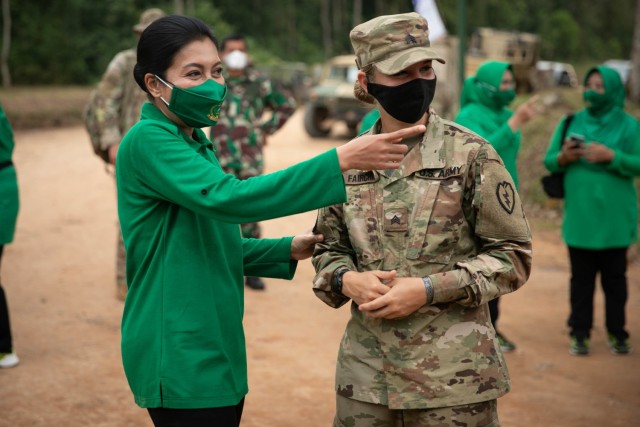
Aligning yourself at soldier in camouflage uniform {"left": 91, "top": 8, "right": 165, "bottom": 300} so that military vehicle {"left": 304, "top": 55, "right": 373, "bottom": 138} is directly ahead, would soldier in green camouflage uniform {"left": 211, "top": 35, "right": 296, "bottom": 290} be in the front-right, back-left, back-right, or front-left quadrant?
front-right

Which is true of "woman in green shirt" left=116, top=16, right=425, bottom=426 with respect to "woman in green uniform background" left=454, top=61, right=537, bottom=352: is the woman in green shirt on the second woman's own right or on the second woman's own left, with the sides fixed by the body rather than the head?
on the second woman's own right

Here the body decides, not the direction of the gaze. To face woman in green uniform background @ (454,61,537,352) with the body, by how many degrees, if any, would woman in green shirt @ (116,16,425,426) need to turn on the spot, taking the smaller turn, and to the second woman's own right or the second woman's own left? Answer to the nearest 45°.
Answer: approximately 45° to the second woman's own left

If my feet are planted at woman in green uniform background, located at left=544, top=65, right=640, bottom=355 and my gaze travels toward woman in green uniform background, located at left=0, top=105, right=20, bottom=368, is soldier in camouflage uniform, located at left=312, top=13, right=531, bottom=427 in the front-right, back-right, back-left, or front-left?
front-left

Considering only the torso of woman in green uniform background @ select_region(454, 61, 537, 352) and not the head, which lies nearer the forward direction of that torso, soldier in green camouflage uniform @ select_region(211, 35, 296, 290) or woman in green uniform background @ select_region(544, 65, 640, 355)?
the woman in green uniform background

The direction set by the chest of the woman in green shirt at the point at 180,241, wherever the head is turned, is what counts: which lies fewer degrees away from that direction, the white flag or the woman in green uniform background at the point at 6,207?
the white flag

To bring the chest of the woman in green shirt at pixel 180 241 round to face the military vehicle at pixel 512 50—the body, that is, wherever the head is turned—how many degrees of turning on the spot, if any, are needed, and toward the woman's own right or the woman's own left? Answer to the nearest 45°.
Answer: approximately 90° to the woman's own left

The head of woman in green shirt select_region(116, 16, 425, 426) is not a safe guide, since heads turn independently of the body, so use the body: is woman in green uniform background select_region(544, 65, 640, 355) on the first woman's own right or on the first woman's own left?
on the first woman's own left

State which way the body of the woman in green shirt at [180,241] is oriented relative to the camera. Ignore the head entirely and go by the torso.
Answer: to the viewer's right

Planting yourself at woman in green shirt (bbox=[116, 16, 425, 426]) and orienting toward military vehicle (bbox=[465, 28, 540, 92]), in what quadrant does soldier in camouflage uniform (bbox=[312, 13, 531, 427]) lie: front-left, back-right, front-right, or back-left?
front-right
